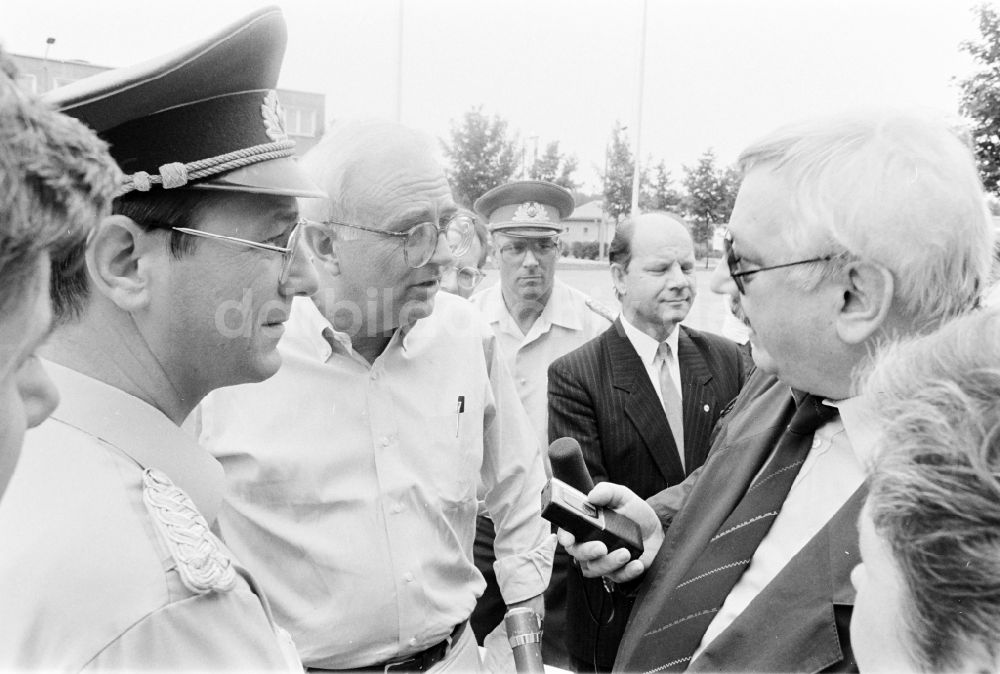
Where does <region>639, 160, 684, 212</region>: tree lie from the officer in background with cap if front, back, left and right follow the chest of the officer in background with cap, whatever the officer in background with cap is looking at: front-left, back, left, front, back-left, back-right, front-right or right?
back

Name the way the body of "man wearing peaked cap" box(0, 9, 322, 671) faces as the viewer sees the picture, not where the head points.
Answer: to the viewer's right

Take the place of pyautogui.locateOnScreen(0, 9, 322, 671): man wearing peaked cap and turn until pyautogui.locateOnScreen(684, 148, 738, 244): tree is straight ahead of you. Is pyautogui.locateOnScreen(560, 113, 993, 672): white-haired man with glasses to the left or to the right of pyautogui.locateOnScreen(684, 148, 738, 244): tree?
right

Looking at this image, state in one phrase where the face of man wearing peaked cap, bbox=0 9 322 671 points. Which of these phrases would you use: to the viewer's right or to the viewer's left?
to the viewer's right

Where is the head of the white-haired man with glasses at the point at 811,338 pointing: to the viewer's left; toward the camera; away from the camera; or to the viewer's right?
to the viewer's left

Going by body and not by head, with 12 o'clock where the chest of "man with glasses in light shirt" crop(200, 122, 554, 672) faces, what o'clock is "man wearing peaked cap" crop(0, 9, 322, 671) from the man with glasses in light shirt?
The man wearing peaked cap is roughly at 2 o'clock from the man with glasses in light shirt.

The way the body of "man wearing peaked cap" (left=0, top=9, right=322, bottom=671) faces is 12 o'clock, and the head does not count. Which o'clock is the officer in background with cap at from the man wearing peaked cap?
The officer in background with cap is roughly at 10 o'clock from the man wearing peaked cap.

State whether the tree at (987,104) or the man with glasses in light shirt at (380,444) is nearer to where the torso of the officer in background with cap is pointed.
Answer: the man with glasses in light shirt

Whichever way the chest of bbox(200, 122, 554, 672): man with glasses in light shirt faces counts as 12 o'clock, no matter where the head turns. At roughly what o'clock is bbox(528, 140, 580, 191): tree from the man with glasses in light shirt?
The tree is roughly at 8 o'clock from the man with glasses in light shirt.

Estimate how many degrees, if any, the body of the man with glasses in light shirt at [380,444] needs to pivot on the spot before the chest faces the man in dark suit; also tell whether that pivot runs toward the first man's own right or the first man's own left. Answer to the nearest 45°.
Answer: approximately 90° to the first man's own left

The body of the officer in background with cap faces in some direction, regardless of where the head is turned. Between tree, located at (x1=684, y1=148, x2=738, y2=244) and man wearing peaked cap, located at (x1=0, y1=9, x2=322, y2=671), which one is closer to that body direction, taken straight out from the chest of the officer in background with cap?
the man wearing peaked cap

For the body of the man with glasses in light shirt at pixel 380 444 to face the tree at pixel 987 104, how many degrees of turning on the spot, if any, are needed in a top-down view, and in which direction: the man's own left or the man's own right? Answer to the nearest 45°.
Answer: approximately 90° to the man's own left

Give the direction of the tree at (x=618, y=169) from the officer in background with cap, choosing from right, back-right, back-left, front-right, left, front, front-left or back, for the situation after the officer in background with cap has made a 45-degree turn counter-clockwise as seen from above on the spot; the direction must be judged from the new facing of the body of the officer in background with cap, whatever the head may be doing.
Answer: back-left
